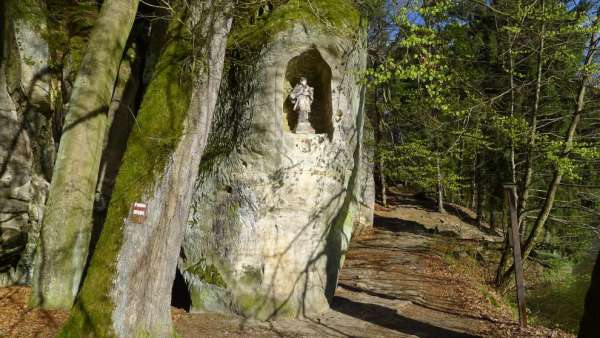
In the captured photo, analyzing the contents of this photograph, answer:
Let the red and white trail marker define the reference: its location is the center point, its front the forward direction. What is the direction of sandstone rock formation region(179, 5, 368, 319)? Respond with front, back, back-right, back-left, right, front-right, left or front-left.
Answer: back-left

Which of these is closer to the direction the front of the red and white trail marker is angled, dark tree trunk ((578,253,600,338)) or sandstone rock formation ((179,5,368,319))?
the dark tree trunk

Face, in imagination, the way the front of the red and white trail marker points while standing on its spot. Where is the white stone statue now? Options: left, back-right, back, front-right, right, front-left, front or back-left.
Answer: back-left

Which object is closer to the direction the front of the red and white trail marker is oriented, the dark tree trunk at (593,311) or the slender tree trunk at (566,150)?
the dark tree trunk

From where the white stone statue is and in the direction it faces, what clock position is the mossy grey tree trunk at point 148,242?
The mossy grey tree trunk is roughly at 1 o'clock from the white stone statue.

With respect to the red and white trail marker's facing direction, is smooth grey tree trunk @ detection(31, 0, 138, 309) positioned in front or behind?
behind

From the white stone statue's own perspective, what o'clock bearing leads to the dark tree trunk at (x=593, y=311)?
The dark tree trunk is roughly at 11 o'clock from the white stone statue.

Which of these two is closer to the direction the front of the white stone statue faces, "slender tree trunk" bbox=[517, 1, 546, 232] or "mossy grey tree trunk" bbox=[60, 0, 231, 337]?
the mossy grey tree trunk

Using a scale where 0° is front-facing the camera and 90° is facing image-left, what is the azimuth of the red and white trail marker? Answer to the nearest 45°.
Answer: approximately 0°

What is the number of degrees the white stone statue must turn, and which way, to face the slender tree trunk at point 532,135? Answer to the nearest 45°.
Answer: approximately 135° to its left

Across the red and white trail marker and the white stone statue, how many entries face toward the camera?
2

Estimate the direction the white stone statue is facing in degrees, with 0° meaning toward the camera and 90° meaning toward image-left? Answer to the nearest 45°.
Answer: approximately 0°

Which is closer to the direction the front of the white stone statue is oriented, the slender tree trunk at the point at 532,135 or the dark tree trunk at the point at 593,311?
the dark tree trunk

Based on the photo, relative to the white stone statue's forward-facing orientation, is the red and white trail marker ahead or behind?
ahead
